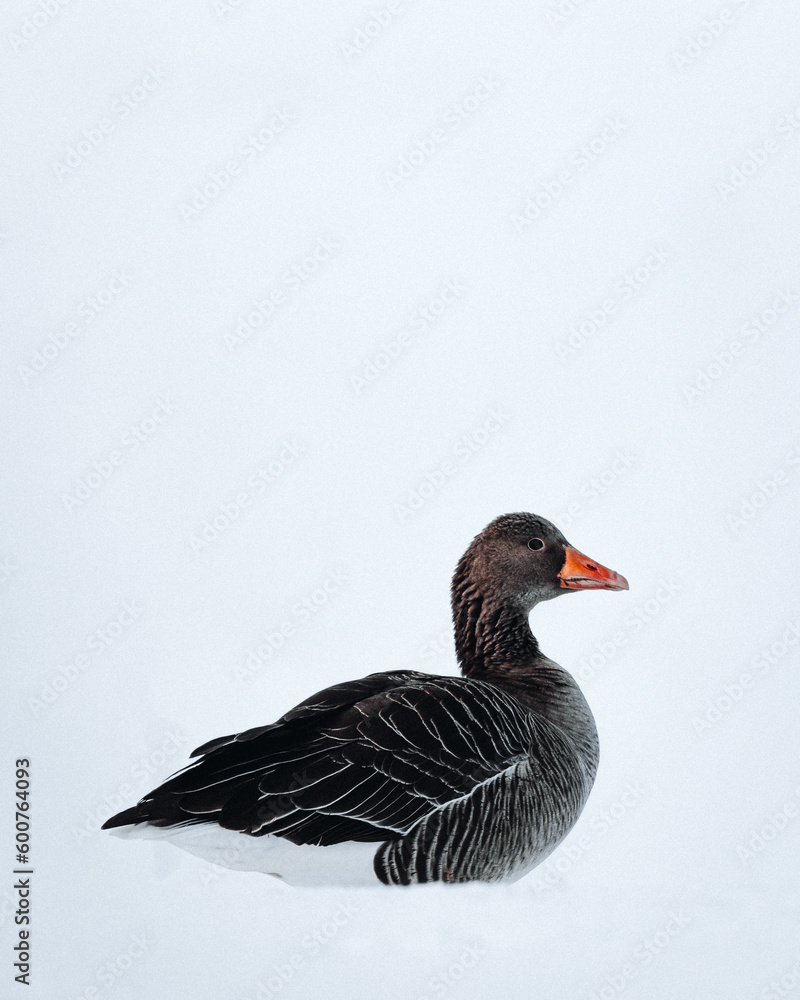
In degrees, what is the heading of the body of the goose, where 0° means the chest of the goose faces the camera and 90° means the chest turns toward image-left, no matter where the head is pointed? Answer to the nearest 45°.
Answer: approximately 270°
